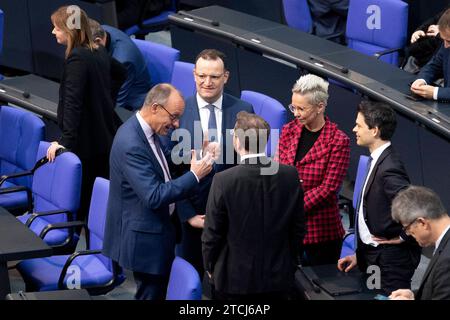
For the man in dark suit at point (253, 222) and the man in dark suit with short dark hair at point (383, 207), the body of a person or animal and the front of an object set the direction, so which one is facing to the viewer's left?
the man in dark suit with short dark hair

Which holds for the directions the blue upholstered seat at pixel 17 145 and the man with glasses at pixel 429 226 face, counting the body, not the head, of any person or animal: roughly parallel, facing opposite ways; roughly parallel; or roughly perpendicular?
roughly parallel

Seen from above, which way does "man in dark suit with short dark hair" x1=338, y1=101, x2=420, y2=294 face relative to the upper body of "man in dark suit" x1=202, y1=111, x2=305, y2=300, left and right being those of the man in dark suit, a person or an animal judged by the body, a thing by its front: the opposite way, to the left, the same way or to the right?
to the left

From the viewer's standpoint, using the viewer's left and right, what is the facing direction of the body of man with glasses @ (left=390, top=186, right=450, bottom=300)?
facing to the left of the viewer

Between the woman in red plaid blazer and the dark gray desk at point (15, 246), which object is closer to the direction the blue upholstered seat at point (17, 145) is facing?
the dark gray desk

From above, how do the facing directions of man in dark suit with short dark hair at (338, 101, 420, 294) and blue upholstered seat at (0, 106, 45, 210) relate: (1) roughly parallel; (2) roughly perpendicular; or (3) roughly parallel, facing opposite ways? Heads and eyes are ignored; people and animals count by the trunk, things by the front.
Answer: roughly perpendicular

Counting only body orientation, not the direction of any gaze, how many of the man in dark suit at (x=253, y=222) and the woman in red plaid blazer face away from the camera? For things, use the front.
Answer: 1

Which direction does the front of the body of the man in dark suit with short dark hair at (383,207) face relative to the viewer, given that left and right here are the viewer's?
facing to the left of the viewer

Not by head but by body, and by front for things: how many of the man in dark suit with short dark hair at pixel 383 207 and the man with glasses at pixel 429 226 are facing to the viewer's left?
2

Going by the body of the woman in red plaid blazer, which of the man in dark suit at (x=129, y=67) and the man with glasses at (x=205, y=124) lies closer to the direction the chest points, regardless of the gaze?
the man with glasses

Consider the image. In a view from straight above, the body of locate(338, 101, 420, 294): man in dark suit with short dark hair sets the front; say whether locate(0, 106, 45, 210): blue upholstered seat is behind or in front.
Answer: in front

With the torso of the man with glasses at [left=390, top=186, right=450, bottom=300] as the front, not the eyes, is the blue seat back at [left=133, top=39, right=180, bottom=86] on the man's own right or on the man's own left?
on the man's own right

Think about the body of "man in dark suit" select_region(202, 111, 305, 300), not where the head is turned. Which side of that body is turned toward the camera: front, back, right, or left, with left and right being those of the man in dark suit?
back

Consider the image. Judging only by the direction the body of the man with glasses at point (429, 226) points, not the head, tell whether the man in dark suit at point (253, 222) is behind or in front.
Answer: in front
